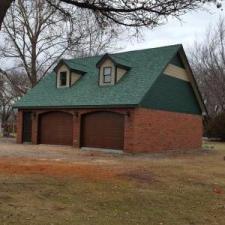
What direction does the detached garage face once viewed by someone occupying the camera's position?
facing the viewer and to the left of the viewer
